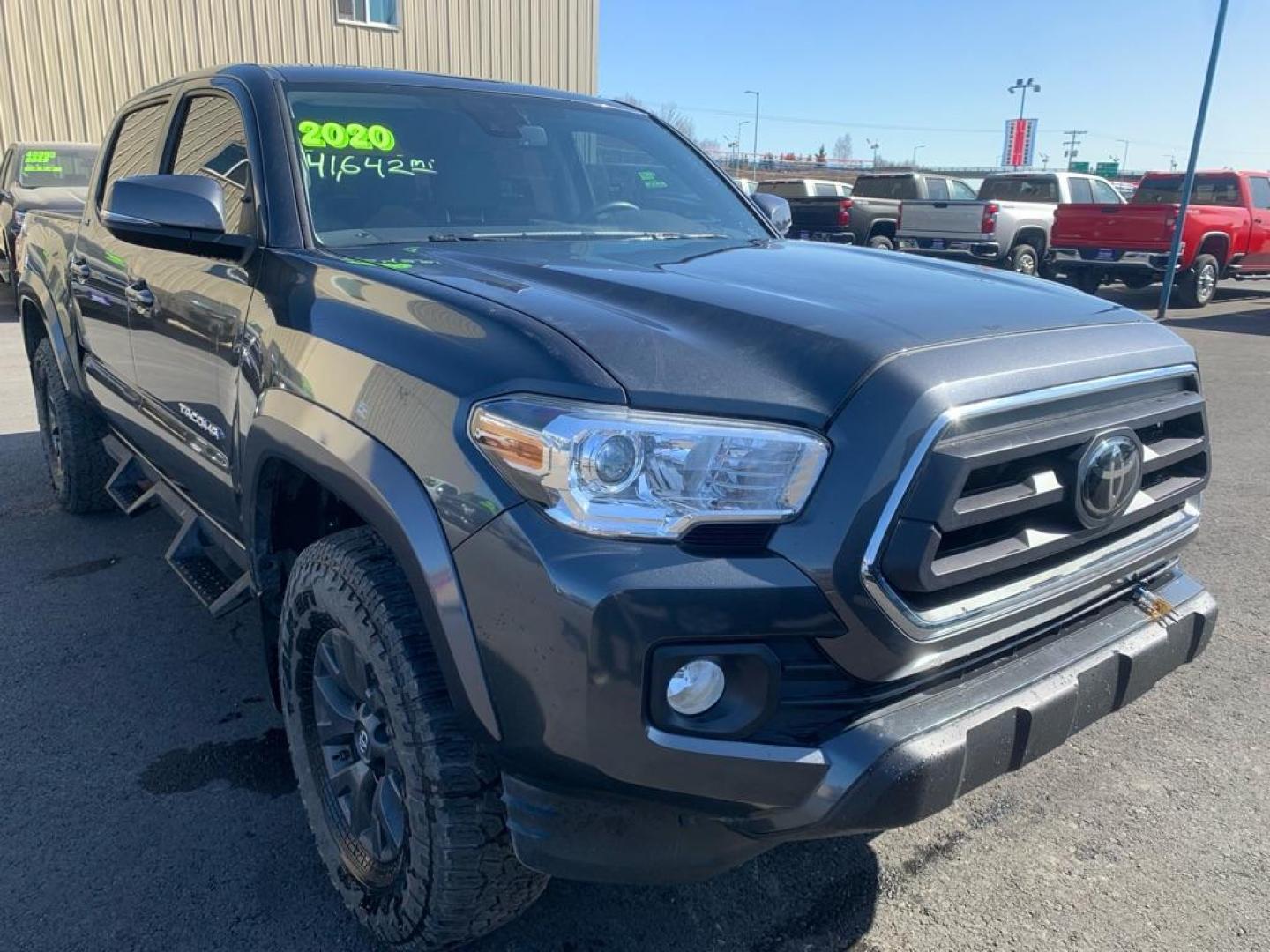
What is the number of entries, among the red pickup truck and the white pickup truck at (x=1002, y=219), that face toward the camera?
0

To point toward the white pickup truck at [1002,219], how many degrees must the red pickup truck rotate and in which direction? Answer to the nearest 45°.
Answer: approximately 135° to its left

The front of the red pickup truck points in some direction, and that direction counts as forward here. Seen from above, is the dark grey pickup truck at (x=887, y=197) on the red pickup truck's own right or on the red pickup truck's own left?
on the red pickup truck's own left

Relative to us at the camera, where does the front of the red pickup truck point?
facing away from the viewer and to the right of the viewer

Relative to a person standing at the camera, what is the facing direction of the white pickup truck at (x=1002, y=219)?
facing away from the viewer and to the right of the viewer

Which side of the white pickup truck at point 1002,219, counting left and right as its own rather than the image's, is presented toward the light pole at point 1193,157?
right

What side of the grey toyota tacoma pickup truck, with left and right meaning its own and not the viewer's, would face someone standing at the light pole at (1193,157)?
left

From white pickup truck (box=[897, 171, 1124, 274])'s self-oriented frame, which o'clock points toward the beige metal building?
The beige metal building is roughly at 7 o'clock from the white pickup truck.

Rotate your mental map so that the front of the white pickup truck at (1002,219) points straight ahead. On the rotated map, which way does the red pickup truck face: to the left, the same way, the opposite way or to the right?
the same way

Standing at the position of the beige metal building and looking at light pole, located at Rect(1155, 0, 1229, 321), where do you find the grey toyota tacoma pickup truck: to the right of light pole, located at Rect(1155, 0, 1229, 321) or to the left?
right

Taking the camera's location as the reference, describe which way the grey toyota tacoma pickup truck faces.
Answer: facing the viewer and to the right of the viewer

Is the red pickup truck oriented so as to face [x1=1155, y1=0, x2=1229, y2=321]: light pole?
no

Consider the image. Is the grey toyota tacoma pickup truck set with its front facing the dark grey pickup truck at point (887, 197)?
no

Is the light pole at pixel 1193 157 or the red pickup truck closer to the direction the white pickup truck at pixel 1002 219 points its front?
the red pickup truck

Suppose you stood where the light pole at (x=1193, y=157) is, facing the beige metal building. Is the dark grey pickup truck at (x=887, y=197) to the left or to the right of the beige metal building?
right

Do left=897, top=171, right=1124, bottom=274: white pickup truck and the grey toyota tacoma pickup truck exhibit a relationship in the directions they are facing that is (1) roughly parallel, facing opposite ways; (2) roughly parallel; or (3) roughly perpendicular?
roughly perpendicular

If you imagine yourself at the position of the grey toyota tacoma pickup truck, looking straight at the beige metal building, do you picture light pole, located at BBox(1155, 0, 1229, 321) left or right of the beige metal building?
right

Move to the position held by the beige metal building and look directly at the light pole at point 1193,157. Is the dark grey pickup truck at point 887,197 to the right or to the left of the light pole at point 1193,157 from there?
left
